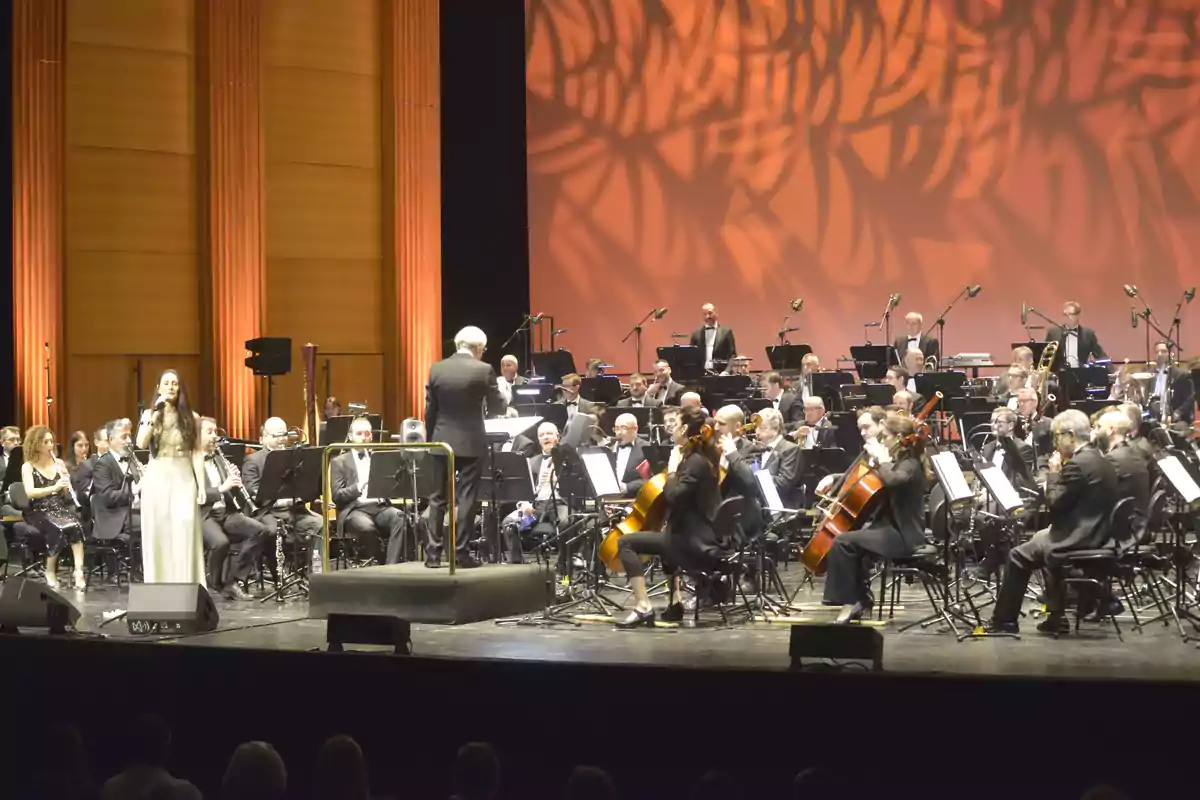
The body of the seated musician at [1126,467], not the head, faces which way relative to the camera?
to the viewer's left

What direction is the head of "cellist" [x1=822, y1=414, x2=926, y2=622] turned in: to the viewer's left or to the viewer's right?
to the viewer's left

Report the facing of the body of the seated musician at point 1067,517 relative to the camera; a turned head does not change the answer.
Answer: to the viewer's left

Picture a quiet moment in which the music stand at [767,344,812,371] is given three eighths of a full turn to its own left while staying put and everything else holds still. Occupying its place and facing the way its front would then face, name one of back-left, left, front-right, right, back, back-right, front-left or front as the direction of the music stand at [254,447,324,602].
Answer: front

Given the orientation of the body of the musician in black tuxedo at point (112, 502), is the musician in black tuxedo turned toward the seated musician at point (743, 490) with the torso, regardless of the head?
yes

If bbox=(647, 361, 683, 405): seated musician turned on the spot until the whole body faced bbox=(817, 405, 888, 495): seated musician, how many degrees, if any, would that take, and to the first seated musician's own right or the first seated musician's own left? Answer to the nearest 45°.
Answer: approximately 45° to the first seated musician's own left

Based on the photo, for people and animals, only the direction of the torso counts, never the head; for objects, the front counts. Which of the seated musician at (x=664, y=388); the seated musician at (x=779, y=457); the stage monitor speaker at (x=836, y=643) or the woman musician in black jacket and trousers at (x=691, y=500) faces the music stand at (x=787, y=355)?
the stage monitor speaker

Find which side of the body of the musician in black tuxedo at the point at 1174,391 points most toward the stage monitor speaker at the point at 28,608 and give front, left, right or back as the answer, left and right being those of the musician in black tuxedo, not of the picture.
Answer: front

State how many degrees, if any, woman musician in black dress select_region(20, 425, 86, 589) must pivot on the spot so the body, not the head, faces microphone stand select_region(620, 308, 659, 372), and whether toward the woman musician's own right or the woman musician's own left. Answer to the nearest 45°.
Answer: approximately 90° to the woman musician's own left

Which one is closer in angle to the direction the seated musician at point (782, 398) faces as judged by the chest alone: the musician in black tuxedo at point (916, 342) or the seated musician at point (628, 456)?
the seated musician

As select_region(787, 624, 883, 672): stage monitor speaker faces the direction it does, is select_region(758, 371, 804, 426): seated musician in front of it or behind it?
in front

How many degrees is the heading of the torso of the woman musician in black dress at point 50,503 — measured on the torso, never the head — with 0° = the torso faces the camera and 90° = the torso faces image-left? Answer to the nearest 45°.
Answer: approximately 315°

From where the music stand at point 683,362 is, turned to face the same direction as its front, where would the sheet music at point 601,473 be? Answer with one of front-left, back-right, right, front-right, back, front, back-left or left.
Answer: back

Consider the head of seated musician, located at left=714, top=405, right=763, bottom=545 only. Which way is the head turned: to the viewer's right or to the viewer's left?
to the viewer's left

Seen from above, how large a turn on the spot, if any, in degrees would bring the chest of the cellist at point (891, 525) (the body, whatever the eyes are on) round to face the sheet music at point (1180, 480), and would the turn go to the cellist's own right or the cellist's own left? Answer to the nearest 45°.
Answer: approximately 180°

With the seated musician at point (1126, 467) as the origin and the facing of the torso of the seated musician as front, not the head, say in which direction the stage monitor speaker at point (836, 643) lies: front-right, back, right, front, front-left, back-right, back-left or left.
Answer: left

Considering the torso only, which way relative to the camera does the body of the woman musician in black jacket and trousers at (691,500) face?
to the viewer's left

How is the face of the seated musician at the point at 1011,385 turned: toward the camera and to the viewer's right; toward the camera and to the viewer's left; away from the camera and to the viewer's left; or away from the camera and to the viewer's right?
toward the camera and to the viewer's left

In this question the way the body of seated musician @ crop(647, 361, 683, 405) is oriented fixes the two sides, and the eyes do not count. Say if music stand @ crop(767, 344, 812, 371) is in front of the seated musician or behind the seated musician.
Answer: behind

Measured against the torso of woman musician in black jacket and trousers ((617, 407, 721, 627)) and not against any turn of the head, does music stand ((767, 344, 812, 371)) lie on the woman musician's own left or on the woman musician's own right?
on the woman musician's own right
